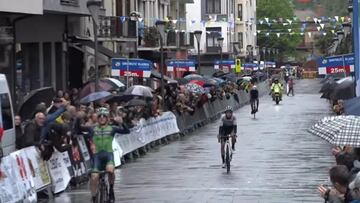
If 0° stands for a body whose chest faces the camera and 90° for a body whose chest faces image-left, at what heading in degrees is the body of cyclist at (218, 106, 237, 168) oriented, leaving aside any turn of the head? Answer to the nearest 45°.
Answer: approximately 0°

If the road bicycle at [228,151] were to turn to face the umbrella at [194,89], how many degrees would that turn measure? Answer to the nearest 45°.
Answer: approximately 180°

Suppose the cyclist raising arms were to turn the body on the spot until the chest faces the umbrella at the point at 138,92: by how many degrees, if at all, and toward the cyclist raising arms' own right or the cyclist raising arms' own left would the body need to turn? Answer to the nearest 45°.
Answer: approximately 180°

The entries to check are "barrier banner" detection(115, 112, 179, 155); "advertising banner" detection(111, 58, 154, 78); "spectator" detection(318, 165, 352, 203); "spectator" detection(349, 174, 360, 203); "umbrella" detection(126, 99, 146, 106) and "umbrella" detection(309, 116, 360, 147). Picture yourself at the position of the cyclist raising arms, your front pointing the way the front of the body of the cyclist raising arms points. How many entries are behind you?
3

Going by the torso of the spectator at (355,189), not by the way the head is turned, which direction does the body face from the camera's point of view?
to the viewer's left

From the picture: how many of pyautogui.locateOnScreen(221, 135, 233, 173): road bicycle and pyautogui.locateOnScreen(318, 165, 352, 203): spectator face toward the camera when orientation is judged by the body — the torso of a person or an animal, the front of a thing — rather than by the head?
1

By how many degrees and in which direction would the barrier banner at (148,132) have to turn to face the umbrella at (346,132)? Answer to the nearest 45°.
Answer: approximately 45° to its right

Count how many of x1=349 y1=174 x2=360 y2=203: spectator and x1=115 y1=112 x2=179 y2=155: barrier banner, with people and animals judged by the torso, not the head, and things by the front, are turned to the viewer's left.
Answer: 1
